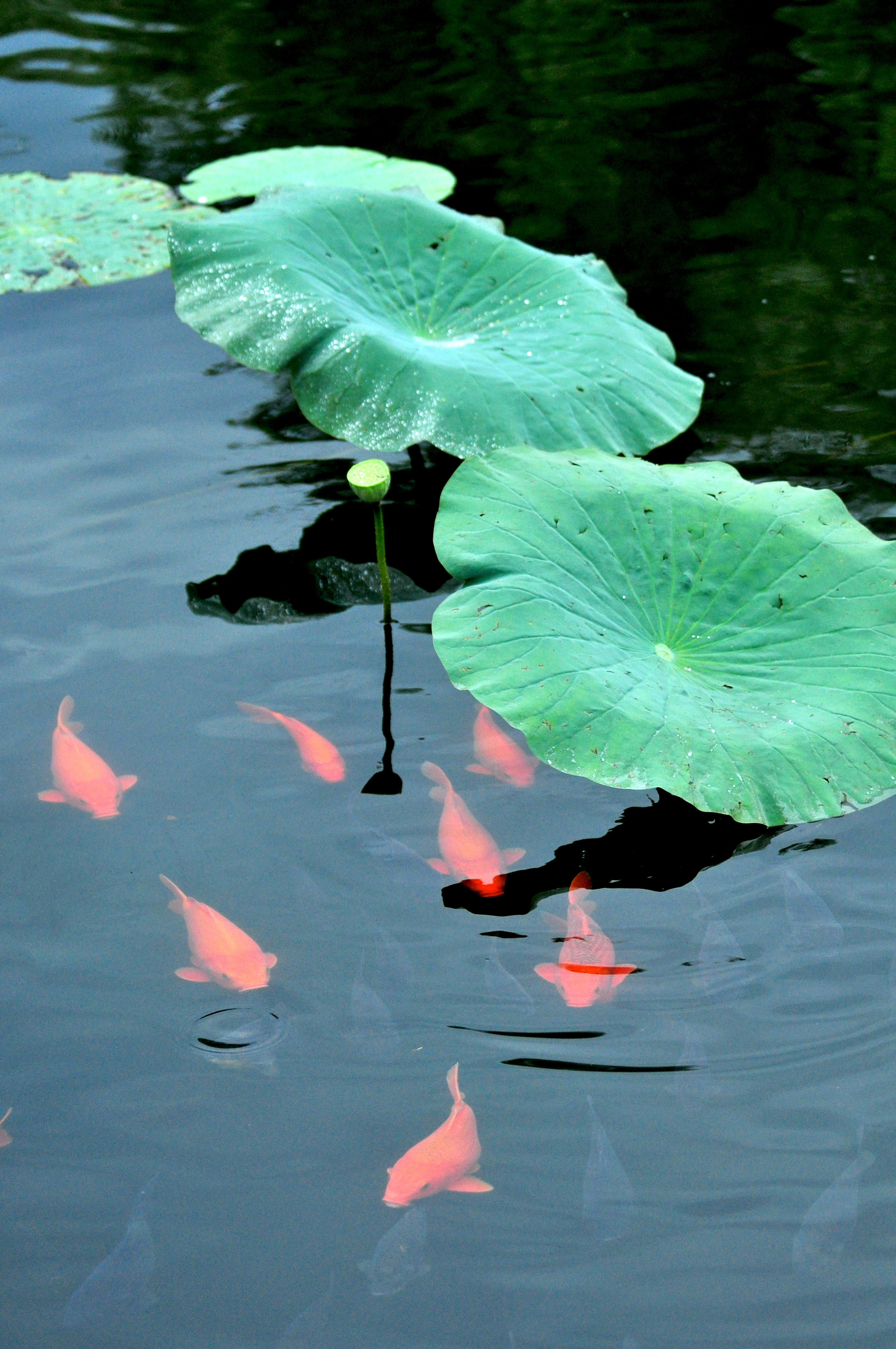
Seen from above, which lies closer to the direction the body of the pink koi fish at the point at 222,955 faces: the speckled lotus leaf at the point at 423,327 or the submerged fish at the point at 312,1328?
the submerged fish

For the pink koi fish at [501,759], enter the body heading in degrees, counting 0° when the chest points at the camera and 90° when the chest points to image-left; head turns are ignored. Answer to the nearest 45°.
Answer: approximately 315°

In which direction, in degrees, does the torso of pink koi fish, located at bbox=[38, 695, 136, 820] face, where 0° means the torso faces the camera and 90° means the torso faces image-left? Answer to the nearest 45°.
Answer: approximately 315°

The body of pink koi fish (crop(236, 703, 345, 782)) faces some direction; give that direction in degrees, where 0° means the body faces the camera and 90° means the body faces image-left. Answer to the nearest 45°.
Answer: approximately 315°

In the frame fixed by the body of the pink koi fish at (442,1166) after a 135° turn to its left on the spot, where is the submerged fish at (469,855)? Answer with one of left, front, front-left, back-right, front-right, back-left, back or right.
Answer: left
